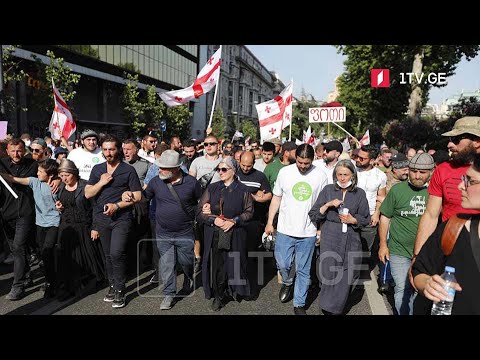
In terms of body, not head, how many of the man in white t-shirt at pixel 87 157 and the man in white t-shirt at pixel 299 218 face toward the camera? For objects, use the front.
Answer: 2

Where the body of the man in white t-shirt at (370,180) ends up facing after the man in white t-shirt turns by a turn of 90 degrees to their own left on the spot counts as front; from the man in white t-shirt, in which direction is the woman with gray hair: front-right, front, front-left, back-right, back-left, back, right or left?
front-right

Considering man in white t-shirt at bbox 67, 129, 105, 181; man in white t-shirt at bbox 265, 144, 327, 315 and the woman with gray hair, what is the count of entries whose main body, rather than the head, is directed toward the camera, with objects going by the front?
3

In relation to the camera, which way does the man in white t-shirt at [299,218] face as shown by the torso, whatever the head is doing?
toward the camera

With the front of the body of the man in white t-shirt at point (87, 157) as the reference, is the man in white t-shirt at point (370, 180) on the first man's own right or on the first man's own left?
on the first man's own left

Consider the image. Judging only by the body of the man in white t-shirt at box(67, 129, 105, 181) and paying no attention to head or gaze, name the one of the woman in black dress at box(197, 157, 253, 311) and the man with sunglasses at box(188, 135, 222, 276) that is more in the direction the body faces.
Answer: the woman in black dress

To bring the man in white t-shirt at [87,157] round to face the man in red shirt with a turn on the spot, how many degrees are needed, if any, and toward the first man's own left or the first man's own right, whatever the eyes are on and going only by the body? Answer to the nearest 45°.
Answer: approximately 45° to the first man's own left

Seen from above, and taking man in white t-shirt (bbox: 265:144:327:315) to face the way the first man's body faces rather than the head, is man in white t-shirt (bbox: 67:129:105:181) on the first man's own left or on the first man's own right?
on the first man's own right

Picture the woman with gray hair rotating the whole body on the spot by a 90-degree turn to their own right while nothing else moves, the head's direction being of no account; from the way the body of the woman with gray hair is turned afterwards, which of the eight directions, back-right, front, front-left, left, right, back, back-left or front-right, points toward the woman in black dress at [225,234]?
front

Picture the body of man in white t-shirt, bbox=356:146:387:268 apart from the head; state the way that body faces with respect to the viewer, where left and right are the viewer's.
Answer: facing the viewer and to the left of the viewer

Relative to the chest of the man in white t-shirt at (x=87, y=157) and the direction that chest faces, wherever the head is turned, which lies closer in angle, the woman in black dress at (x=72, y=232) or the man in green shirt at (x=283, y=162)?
the woman in black dress

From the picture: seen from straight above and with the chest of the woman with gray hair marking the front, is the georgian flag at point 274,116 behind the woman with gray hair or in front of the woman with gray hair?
behind

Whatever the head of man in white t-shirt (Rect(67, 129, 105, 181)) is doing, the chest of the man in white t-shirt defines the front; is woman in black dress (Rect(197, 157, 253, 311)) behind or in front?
in front

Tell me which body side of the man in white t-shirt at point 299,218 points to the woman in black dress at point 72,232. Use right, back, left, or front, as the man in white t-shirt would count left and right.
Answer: right

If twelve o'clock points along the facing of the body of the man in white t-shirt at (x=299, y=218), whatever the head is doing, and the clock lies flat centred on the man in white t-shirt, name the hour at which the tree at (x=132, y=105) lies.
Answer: The tree is roughly at 5 o'clock from the man in white t-shirt.

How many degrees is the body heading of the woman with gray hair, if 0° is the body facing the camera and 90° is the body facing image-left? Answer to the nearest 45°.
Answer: approximately 0°
